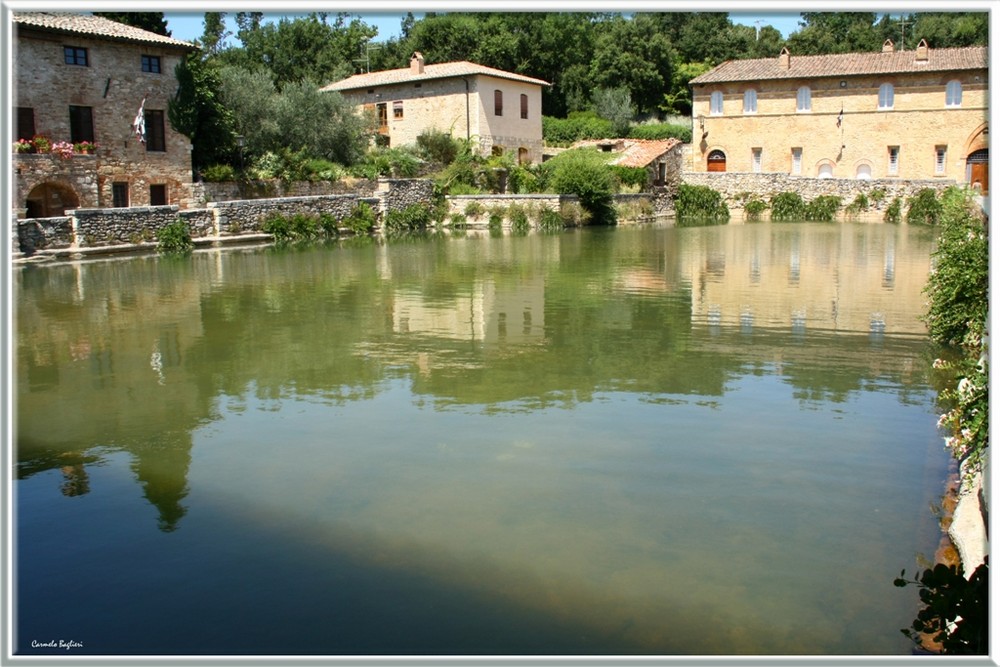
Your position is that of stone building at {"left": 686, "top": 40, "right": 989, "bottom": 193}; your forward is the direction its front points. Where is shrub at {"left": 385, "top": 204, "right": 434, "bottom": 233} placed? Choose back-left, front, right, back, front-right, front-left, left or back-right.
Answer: front-right

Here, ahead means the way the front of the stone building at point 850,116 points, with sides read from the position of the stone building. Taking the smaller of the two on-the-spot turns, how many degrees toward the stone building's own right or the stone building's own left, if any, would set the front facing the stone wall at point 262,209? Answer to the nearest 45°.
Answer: approximately 45° to the stone building's own right

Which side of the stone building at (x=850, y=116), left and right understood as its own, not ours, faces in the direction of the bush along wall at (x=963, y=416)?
front

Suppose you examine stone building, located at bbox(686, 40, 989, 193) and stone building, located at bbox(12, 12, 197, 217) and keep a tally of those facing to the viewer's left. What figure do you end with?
0

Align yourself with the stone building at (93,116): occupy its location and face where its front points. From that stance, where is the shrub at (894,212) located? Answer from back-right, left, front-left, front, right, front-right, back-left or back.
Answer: front-left

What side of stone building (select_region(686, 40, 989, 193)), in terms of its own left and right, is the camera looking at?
front

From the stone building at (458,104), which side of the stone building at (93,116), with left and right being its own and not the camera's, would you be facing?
left

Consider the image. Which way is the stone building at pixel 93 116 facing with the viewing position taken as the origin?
facing the viewer and to the right of the viewer

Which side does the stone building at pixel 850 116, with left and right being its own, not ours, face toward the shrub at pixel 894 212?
front

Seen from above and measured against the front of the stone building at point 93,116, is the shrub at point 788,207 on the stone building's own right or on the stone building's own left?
on the stone building's own left

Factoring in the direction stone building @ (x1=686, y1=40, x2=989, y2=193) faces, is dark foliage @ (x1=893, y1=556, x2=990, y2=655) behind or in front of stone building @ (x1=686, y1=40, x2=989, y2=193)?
in front

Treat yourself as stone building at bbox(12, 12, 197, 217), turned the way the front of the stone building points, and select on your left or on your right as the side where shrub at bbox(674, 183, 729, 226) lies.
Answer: on your left

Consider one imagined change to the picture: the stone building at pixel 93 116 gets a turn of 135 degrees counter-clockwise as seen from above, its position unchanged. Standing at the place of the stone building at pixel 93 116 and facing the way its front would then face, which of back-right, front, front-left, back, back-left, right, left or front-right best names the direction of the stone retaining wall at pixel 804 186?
right
